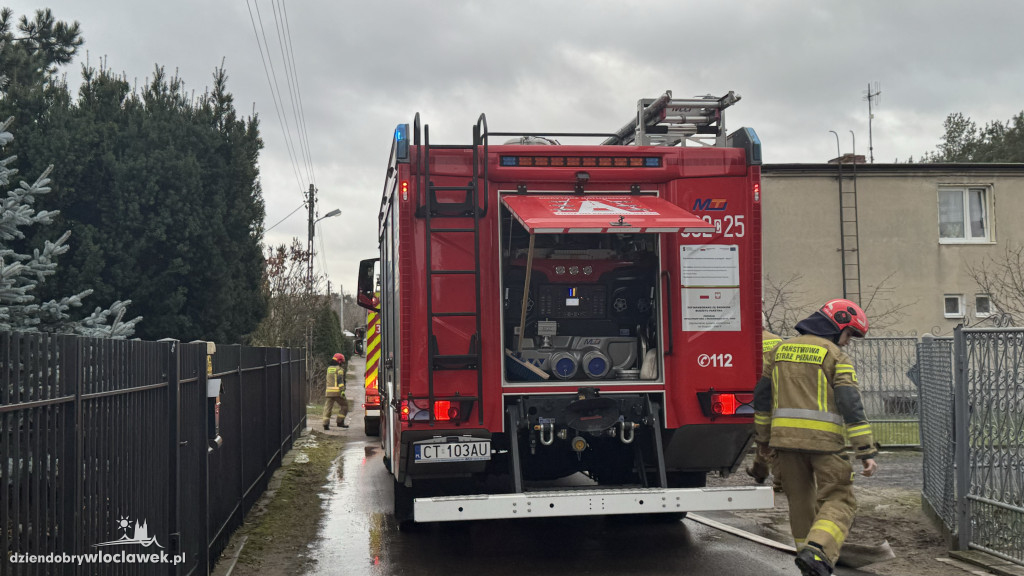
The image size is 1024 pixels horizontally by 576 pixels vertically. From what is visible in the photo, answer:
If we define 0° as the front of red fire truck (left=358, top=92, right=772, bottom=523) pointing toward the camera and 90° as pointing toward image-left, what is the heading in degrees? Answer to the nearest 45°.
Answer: approximately 180°

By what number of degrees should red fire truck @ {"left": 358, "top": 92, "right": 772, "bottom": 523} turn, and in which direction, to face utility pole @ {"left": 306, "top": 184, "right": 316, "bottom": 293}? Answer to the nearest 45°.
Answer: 0° — it already faces it

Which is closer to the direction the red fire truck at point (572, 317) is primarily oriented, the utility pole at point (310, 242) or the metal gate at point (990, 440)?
the utility pole

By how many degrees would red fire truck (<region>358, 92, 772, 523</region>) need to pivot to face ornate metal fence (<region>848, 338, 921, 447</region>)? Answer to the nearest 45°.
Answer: approximately 45° to its right

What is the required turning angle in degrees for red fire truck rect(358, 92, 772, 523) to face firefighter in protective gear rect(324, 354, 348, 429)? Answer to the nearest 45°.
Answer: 0° — it already faces them

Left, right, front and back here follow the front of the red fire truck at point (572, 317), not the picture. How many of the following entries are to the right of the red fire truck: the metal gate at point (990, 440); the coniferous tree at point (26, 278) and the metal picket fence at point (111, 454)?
1

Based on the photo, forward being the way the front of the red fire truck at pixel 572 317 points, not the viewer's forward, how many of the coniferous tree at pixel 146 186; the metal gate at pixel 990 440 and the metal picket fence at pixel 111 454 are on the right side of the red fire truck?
1

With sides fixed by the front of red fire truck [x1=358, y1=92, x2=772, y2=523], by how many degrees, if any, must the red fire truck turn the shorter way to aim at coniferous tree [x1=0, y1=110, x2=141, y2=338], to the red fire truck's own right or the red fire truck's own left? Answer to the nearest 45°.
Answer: approximately 90° to the red fire truck's own left

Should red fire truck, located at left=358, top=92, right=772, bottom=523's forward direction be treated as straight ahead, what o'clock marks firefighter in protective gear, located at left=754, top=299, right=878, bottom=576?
The firefighter in protective gear is roughly at 4 o'clock from the red fire truck.
